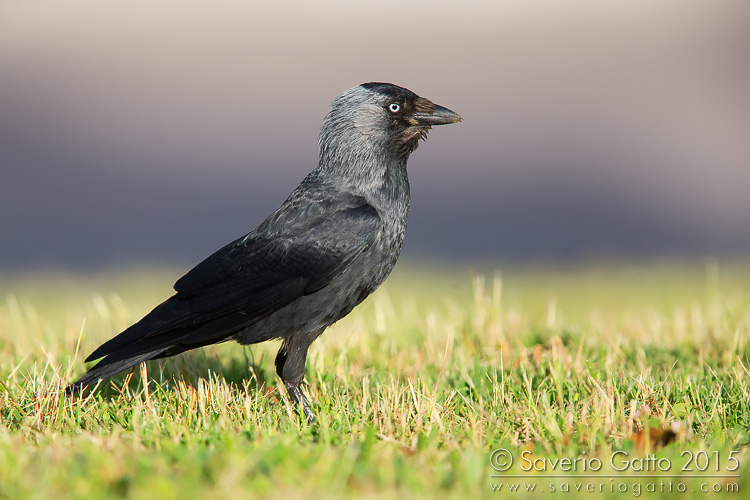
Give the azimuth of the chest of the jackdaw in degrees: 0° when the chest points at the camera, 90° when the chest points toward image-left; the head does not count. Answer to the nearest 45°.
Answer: approximately 270°
